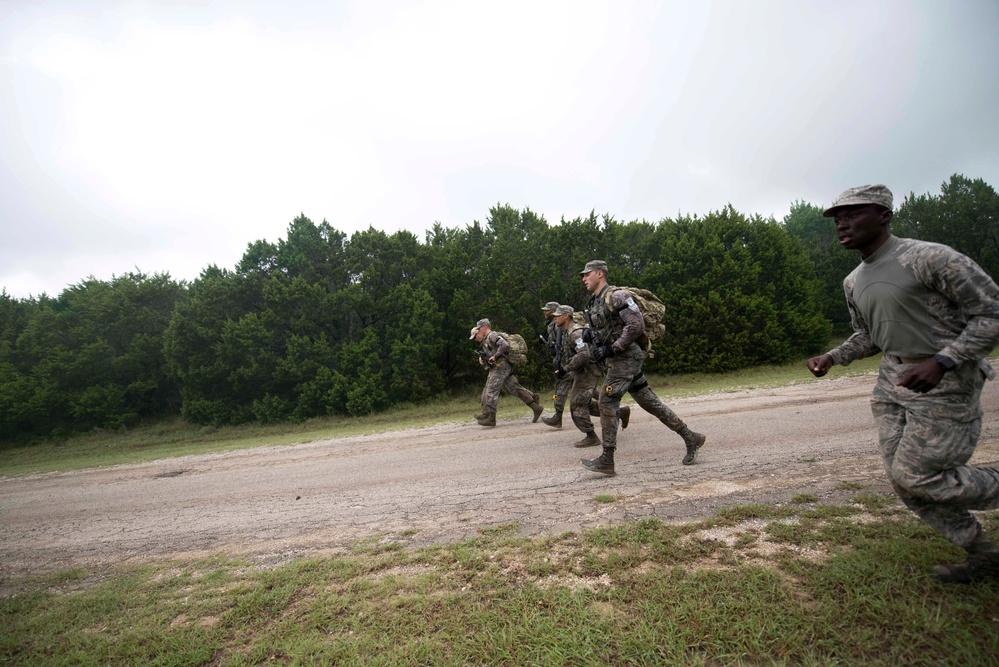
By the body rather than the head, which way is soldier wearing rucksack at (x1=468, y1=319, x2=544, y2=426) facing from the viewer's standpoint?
to the viewer's left

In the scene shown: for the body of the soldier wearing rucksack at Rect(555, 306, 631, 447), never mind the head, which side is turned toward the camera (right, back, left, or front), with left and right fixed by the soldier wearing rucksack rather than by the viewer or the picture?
left

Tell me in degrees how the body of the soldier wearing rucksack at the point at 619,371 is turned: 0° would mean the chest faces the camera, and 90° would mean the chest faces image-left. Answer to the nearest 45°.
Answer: approximately 90°

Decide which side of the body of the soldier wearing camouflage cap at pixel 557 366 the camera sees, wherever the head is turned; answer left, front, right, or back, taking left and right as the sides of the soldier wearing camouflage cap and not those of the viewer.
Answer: left

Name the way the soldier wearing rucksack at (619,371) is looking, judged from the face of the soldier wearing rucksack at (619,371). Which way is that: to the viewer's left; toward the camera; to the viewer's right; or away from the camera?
to the viewer's left

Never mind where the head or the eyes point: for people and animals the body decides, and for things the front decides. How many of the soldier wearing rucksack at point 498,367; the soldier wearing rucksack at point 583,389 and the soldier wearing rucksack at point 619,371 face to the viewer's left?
3

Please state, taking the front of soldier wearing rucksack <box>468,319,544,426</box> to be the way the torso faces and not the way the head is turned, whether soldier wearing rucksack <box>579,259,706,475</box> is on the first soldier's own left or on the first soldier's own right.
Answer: on the first soldier's own left
